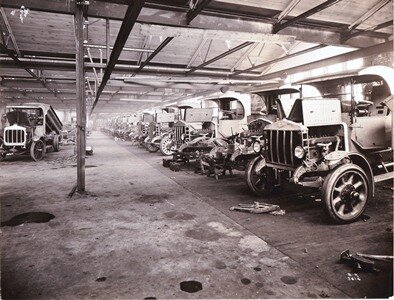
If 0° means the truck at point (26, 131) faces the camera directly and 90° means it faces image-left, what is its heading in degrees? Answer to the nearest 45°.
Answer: approximately 45°

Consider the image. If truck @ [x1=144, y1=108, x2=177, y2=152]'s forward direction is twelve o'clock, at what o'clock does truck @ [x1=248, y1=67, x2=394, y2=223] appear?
truck @ [x1=248, y1=67, x2=394, y2=223] is roughly at 10 o'clock from truck @ [x1=144, y1=108, x2=177, y2=152].

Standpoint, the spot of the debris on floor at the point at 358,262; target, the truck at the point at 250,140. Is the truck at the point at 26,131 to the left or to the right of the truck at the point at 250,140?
left

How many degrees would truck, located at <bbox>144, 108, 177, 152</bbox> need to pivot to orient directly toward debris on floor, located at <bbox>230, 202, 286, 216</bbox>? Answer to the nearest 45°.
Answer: approximately 45° to its left

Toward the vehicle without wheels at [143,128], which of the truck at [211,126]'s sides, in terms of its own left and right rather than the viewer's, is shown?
right

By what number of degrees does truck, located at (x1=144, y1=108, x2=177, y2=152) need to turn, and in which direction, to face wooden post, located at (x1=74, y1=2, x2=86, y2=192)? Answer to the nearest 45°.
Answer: approximately 45° to its left

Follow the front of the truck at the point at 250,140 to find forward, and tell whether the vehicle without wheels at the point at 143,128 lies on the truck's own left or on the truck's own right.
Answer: on the truck's own right

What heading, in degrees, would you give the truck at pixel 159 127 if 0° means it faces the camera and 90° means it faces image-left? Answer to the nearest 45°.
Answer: approximately 45°

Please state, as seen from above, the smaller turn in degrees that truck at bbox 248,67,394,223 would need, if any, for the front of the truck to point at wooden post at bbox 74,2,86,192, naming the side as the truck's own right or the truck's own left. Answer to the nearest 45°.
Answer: approximately 45° to the truck's own right
